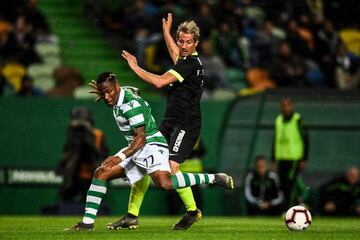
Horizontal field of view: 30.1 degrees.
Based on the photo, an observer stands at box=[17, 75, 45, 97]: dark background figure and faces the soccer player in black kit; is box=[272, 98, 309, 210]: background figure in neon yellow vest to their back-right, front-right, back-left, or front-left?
front-left

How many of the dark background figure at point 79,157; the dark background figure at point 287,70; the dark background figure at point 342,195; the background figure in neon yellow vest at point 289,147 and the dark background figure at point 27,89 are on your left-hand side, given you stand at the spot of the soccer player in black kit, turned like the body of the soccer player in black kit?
0

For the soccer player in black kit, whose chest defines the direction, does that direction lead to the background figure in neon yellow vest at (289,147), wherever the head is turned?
no

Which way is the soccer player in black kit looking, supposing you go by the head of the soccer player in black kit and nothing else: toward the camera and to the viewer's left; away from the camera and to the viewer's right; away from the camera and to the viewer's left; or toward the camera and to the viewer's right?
toward the camera and to the viewer's left

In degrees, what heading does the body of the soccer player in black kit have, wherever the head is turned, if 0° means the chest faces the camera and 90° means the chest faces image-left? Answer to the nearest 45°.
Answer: approximately 90°

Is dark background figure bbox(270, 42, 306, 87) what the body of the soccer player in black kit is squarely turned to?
no

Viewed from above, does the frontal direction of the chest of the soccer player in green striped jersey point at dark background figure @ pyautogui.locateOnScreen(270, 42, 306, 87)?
no

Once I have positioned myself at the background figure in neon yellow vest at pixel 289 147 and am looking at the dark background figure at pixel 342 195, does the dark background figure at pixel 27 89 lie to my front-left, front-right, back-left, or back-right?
back-left
